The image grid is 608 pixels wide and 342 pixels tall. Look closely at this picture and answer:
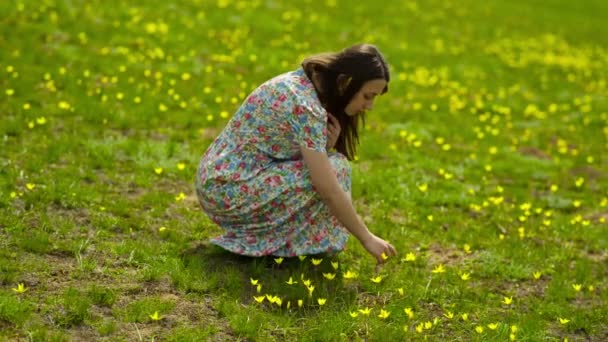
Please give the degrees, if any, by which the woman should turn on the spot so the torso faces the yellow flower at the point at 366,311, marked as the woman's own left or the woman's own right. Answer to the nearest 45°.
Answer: approximately 45° to the woman's own right

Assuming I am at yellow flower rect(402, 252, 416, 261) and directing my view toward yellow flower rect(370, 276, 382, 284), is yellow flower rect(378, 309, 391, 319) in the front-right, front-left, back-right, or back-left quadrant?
front-left

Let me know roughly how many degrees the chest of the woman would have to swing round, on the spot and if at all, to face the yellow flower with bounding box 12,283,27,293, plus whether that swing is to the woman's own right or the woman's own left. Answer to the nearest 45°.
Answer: approximately 135° to the woman's own right

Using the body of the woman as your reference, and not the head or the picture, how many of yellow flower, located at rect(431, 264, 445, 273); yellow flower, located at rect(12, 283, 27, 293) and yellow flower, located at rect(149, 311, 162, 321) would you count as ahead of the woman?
1

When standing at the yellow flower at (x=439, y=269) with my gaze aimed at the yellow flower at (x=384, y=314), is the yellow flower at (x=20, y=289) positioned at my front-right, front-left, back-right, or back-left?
front-right

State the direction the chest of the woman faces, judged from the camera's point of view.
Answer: to the viewer's right

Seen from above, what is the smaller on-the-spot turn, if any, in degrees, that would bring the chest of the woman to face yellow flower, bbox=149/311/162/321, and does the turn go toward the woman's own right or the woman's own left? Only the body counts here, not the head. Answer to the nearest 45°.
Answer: approximately 135° to the woman's own right

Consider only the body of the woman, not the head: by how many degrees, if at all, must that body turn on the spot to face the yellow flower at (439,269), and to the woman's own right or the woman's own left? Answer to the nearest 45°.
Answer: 0° — they already face it

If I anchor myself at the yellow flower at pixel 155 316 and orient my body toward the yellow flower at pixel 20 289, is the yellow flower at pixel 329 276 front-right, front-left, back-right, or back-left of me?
back-right

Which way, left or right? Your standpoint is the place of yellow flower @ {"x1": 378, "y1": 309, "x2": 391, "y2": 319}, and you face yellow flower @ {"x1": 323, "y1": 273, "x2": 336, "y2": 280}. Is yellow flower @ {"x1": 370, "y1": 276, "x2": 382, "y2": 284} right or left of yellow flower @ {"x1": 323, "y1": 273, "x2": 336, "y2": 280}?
right

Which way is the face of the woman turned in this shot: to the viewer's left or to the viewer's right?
to the viewer's right

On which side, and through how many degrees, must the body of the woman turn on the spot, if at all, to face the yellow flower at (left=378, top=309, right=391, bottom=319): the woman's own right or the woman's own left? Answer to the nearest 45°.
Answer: approximately 45° to the woman's own right

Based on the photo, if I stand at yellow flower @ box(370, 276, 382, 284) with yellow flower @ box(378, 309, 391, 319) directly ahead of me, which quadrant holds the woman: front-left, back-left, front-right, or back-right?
back-right
